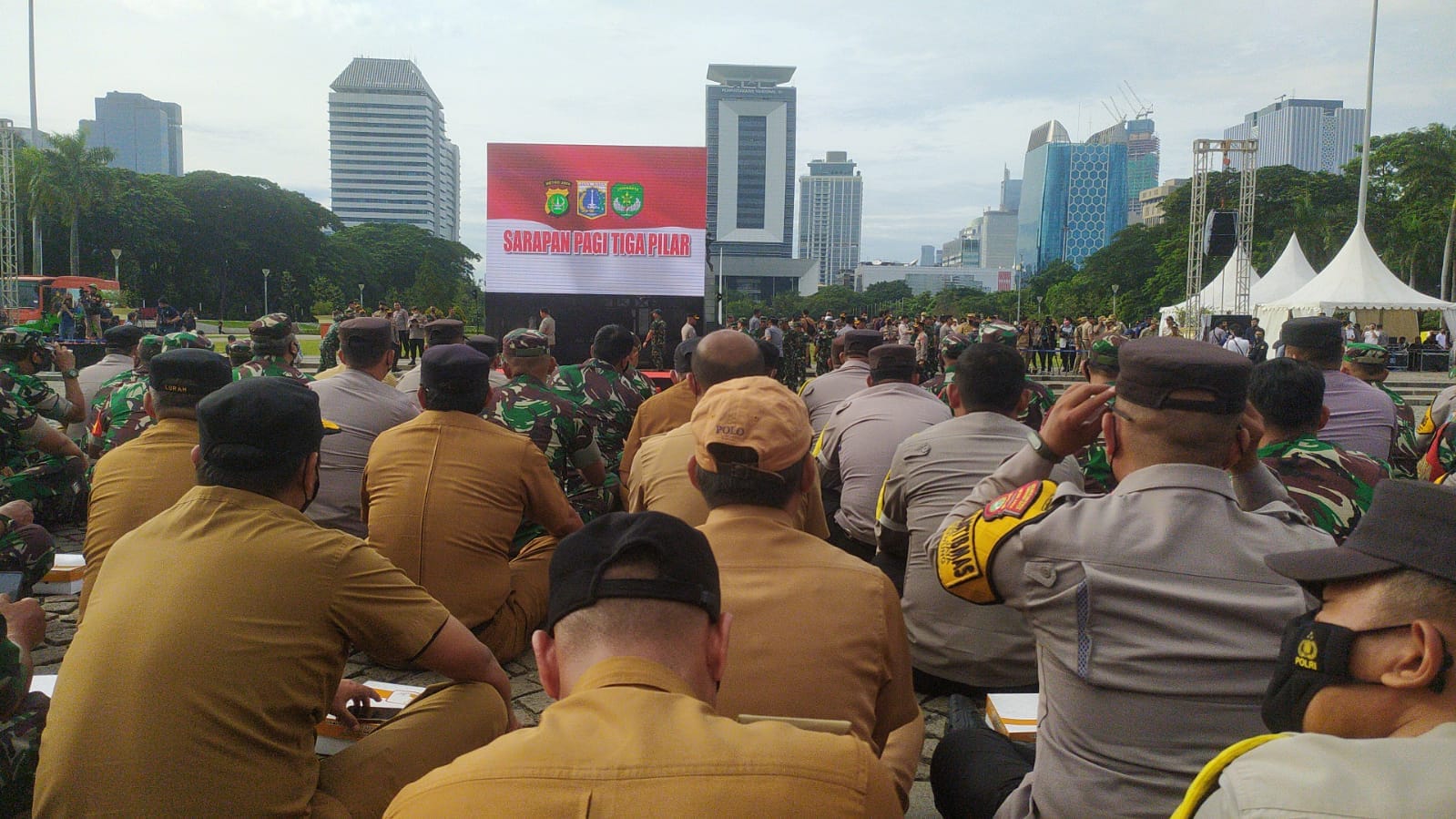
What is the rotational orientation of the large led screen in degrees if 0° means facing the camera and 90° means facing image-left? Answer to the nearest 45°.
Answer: approximately 0°

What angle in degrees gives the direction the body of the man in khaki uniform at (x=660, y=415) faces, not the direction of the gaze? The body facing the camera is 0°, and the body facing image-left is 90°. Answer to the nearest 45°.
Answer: approximately 180°

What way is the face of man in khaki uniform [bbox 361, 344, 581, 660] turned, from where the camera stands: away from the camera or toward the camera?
away from the camera

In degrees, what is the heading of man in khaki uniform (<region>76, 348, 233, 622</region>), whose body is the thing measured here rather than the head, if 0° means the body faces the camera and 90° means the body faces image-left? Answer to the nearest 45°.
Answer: approximately 180°

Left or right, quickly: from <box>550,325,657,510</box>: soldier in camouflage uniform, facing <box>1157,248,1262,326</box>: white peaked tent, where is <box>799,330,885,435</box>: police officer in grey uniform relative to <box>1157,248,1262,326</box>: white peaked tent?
right

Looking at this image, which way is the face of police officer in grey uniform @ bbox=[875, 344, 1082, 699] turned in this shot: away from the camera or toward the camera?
away from the camera

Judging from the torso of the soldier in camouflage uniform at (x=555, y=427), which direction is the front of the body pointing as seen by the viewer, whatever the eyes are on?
away from the camera

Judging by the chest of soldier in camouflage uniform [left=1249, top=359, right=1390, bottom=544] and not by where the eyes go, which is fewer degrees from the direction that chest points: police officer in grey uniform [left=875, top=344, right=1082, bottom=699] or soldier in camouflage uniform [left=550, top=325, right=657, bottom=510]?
the soldier in camouflage uniform

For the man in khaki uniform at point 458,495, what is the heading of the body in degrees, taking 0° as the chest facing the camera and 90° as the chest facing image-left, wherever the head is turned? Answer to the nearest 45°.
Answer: approximately 180°

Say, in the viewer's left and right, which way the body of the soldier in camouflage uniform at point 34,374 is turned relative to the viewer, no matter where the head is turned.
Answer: facing away from the viewer and to the right of the viewer

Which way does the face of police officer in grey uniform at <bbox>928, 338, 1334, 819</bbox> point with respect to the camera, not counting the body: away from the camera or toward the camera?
away from the camera

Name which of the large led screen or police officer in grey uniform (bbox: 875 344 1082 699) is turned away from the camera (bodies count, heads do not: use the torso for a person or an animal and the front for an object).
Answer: the police officer in grey uniform
